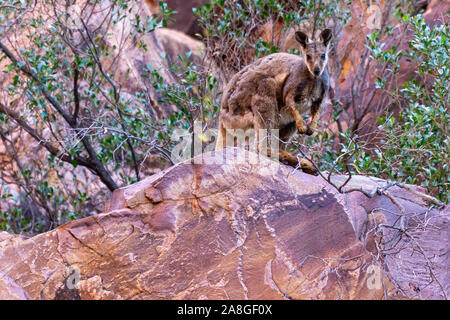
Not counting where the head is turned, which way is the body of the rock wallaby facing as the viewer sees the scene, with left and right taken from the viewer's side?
facing the viewer and to the right of the viewer

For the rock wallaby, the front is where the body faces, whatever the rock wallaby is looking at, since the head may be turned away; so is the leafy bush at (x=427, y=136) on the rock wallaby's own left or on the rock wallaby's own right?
on the rock wallaby's own left
